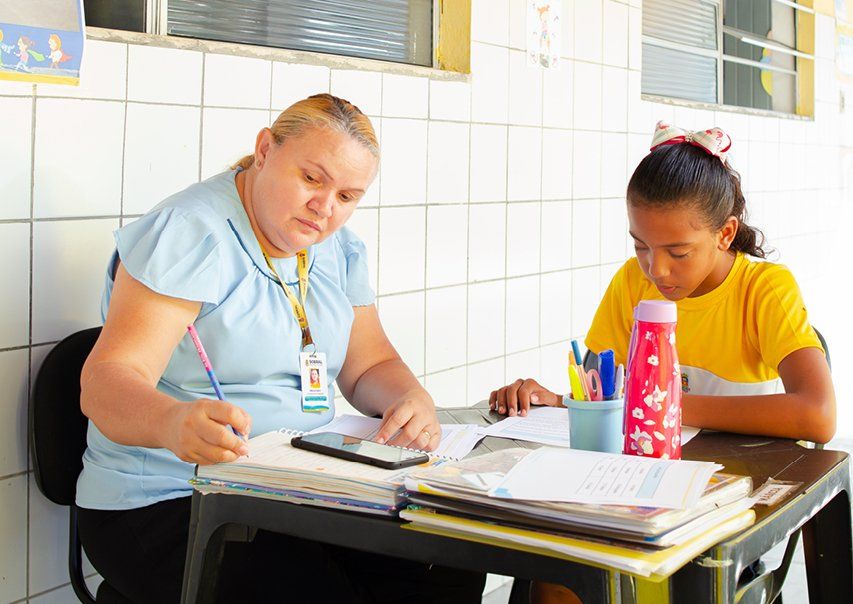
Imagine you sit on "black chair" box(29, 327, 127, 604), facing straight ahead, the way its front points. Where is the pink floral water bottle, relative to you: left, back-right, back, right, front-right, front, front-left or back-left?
front

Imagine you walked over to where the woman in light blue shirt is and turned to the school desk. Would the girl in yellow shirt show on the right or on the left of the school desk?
left

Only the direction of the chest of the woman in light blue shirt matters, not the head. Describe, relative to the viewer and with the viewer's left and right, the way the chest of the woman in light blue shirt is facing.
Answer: facing the viewer and to the right of the viewer

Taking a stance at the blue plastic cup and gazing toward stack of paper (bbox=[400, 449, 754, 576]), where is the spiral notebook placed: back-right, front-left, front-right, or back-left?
front-right

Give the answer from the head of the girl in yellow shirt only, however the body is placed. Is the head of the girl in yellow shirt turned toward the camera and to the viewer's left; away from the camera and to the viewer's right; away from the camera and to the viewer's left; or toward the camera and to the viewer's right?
toward the camera and to the viewer's left

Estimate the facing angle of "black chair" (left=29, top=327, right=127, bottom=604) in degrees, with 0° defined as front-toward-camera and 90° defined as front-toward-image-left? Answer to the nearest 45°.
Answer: approximately 315°

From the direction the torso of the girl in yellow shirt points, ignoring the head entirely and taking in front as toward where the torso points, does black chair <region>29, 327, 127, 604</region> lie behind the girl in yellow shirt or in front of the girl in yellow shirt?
in front

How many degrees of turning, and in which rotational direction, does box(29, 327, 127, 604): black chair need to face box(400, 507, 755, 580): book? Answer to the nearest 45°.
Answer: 0° — it already faces it

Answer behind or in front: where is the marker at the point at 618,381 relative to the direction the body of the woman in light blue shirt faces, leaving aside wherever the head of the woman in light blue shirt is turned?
in front

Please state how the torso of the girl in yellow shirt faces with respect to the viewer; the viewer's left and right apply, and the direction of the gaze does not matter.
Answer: facing the viewer and to the left of the viewer

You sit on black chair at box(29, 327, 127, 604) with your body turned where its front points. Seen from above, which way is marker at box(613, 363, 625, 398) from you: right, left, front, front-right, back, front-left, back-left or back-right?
front

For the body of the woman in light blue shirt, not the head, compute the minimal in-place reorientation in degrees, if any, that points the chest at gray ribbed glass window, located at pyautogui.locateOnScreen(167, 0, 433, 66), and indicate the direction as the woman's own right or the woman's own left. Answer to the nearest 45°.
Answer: approximately 135° to the woman's own left

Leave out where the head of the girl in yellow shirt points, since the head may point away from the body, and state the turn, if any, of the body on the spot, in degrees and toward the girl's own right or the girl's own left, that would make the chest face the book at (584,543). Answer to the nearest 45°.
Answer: approximately 45° to the girl's own left

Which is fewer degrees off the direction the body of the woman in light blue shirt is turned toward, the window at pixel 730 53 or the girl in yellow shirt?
the girl in yellow shirt

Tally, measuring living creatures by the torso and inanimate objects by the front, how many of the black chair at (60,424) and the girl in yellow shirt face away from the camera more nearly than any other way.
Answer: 0

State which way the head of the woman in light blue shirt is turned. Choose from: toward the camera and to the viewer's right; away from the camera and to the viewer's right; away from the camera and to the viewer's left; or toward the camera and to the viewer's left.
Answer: toward the camera and to the viewer's right
